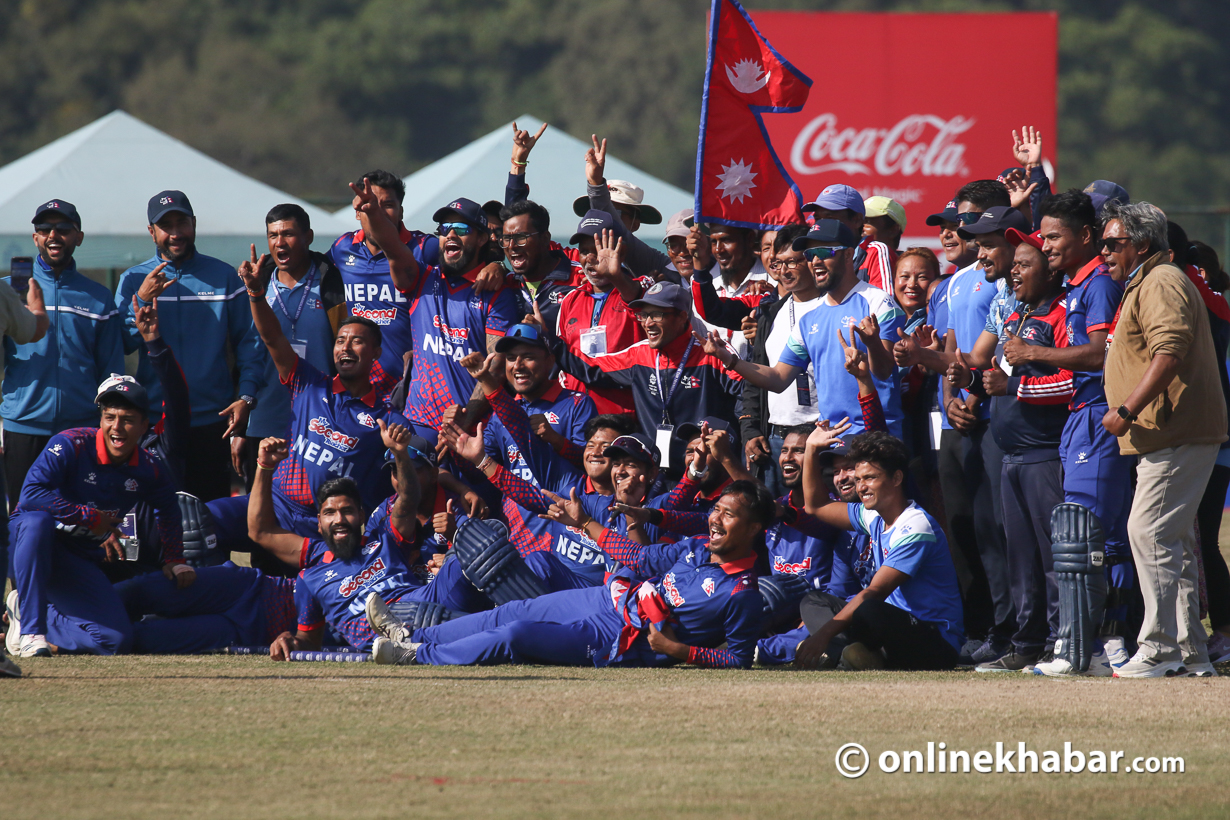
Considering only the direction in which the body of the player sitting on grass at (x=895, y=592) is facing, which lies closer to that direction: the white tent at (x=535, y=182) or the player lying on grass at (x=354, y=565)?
the player lying on grass

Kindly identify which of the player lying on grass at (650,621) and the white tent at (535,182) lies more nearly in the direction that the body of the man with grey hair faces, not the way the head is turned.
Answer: the player lying on grass

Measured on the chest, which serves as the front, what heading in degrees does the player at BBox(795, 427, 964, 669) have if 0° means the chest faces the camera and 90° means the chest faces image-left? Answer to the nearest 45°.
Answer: approximately 45°

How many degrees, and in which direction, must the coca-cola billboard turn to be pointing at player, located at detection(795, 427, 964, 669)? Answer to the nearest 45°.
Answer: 0° — it already faces them

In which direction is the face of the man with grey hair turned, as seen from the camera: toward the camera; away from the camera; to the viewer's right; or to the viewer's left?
to the viewer's left

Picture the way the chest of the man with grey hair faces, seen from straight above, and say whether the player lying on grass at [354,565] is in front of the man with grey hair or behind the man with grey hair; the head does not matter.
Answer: in front

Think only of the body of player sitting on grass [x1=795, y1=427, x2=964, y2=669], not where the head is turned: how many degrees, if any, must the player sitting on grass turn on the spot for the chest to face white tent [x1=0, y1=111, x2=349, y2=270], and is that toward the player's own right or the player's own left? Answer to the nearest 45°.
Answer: approximately 90° to the player's own right
